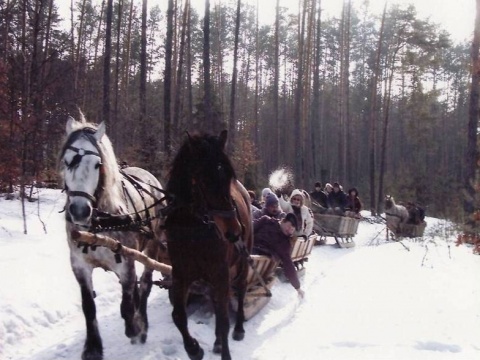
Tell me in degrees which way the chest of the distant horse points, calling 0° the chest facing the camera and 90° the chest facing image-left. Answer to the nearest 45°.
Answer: approximately 45°

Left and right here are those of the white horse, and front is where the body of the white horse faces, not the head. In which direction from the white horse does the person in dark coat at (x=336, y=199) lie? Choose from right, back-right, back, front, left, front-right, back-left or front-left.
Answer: back

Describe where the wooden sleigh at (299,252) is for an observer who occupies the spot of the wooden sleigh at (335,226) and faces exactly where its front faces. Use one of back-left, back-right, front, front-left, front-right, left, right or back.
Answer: front-left

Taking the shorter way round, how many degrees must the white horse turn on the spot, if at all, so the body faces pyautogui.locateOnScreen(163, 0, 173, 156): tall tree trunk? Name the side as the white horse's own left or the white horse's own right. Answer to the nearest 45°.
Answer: approximately 135° to the white horse's own right

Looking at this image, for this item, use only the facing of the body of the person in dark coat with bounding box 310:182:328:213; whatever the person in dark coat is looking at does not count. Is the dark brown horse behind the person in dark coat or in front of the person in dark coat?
in front

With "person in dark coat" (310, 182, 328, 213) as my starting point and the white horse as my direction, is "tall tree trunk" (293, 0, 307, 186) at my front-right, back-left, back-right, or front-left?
back-right

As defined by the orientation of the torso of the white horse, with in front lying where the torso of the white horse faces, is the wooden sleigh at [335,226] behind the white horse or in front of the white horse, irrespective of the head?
behind

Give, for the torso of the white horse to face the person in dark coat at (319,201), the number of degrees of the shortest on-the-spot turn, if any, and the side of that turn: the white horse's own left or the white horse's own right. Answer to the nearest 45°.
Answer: approximately 180°

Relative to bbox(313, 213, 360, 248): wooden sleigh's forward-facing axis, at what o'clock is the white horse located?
The white horse is roughly at 11 o'clock from the wooden sleigh.

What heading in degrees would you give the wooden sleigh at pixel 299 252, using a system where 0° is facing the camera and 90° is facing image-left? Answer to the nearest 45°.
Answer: approximately 45°
